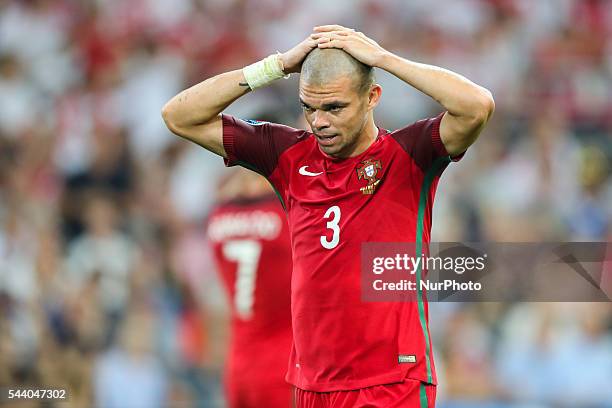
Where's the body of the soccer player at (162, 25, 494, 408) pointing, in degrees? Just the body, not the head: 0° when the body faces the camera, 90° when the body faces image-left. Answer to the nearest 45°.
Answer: approximately 45°

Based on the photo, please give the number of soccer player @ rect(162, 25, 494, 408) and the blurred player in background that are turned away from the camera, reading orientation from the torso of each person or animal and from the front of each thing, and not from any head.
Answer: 1

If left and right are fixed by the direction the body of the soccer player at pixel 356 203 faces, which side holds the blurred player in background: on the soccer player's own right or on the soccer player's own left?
on the soccer player's own right

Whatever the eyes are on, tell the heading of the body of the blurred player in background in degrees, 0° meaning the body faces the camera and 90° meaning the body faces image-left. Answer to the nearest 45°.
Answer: approximately 180°

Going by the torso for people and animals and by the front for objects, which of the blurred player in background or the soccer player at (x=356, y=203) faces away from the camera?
the blurred player in background

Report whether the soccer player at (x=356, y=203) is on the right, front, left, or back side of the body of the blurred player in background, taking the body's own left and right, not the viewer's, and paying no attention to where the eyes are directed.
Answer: back
